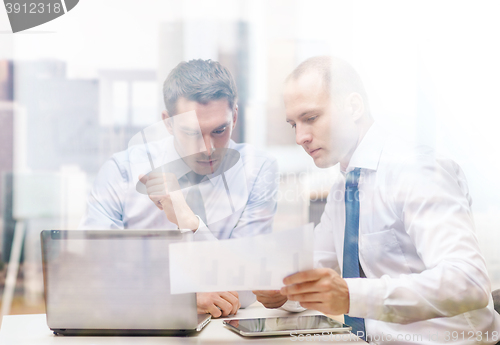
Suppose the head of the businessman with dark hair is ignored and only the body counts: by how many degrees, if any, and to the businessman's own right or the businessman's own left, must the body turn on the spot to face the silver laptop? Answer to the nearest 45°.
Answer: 0° — they already face it

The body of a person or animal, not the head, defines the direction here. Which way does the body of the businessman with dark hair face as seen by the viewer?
toward the camera

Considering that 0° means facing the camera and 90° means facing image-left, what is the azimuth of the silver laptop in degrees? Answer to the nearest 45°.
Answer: approximately 180°

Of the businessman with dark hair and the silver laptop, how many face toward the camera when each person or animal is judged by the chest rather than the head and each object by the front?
1

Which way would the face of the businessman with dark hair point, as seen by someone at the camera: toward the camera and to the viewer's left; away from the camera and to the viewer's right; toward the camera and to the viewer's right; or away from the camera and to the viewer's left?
toward the camera and to the viewer's right

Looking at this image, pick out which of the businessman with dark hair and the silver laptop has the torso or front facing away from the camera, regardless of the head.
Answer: the silver laptop

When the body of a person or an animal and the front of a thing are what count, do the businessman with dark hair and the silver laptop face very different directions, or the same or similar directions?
very different directions

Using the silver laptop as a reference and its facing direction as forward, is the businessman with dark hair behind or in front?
in front

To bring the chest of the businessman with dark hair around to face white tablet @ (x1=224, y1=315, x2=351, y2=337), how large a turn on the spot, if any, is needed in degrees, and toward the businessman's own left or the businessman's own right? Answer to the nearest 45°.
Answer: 0° — they already face it
